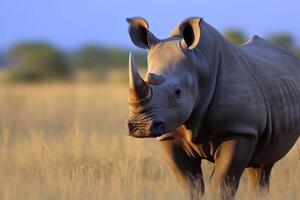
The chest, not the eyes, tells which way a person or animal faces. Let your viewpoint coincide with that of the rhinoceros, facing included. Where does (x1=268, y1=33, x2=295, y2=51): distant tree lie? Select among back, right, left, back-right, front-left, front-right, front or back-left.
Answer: back-right

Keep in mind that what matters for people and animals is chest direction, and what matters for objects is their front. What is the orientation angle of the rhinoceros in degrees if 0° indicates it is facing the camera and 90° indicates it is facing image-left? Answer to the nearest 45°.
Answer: approximately 45°

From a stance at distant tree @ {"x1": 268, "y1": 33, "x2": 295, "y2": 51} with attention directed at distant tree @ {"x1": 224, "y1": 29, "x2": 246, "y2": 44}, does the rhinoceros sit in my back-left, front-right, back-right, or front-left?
front-left

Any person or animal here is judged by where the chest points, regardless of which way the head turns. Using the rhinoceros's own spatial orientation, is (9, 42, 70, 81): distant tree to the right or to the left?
on its right

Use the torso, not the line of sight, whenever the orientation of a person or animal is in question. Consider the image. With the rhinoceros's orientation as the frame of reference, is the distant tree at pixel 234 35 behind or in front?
behind

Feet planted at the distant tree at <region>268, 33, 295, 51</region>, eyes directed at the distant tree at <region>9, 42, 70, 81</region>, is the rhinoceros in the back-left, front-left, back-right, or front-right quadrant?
front-left
